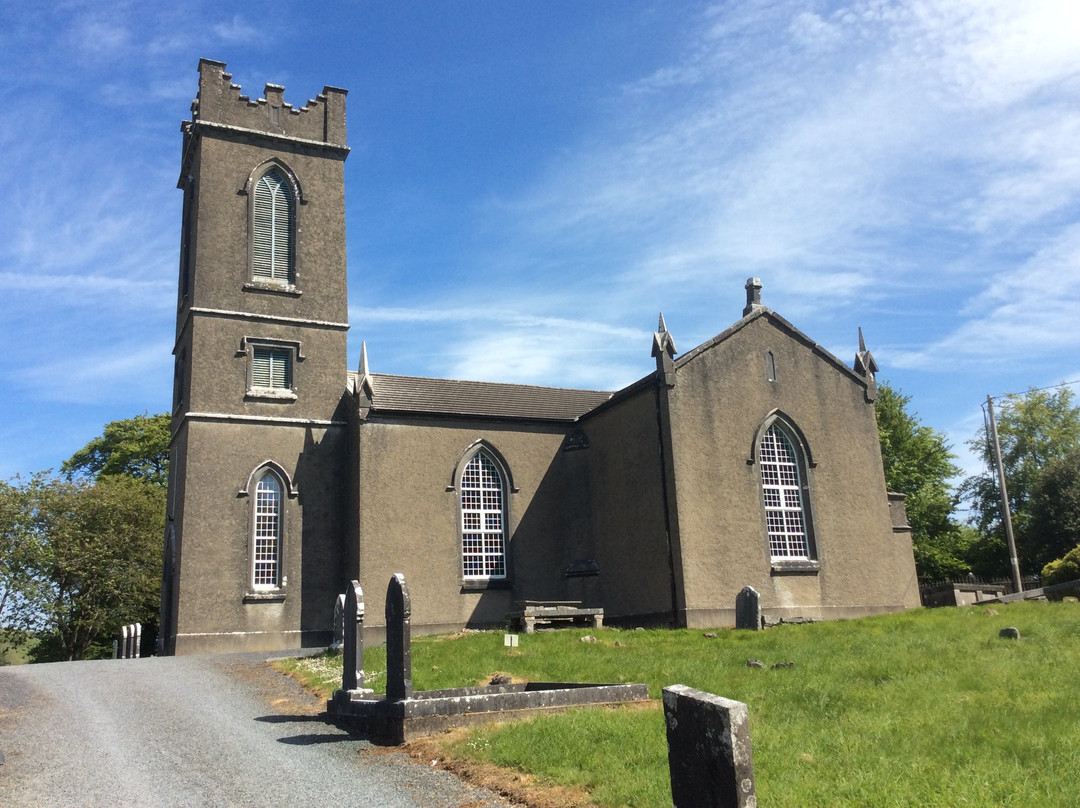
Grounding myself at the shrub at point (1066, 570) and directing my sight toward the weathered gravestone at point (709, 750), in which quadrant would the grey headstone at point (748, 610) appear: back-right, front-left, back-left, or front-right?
front-right

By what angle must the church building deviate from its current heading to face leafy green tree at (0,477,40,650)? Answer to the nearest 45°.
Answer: approximately 45° to its right

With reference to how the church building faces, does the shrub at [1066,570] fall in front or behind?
behind

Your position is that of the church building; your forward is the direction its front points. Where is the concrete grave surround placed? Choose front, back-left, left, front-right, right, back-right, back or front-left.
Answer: left

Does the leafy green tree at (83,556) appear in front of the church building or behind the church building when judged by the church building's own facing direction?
in front

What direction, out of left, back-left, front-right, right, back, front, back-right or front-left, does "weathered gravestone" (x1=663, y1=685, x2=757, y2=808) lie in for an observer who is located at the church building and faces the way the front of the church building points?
left

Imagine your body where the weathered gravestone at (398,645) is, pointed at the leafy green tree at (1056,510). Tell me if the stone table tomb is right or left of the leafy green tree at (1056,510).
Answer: left

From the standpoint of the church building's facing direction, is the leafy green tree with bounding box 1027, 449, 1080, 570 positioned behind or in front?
behind

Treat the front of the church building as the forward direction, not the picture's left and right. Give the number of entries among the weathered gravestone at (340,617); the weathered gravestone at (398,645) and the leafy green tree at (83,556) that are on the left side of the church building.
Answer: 2

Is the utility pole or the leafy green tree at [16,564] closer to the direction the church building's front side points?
the leafy green tree

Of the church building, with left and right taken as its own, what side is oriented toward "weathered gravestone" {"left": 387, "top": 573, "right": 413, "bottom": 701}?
left

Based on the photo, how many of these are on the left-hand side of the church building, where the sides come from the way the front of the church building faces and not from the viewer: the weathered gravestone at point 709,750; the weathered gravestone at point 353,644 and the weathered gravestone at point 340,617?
3

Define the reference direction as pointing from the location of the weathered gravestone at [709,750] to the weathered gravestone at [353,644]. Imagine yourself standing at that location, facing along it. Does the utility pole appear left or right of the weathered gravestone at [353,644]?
right

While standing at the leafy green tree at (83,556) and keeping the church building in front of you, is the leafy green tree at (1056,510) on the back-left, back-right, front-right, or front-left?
front-left

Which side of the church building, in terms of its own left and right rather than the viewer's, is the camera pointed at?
left

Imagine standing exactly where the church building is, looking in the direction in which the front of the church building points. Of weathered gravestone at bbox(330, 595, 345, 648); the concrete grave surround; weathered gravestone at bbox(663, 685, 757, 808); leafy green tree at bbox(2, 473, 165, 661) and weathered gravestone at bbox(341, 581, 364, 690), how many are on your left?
4
